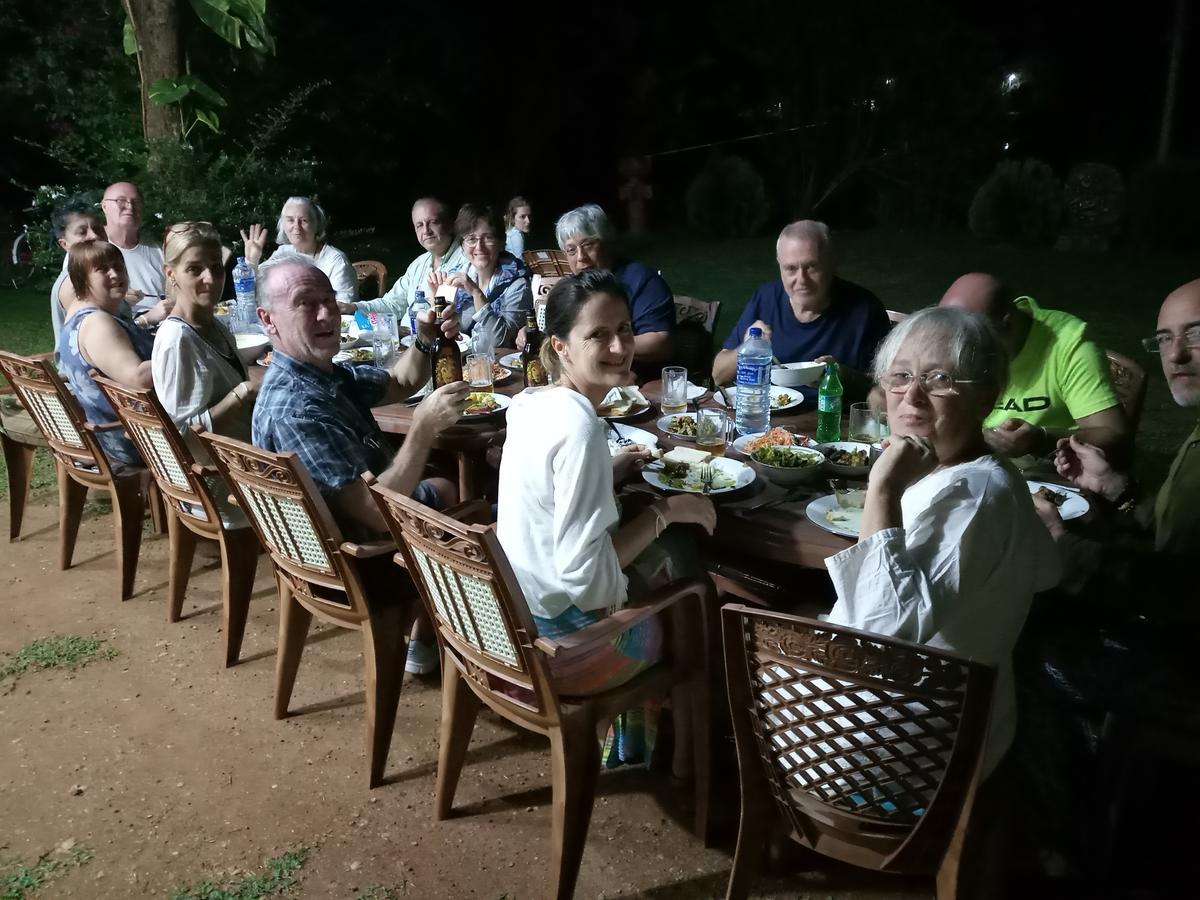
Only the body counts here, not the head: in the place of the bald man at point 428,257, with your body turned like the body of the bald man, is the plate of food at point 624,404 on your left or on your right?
on your left

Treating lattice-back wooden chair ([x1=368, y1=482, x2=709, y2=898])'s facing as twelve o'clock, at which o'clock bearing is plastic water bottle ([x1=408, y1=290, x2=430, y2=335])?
The plastic water bottle is roughly at 10 o'clock from the lattice-back wooden chair.

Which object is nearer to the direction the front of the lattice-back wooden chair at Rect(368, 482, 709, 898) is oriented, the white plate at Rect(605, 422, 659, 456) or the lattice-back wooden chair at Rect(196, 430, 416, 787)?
the white plate

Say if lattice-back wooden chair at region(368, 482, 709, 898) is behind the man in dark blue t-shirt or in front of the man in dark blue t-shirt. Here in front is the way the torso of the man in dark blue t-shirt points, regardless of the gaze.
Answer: in front

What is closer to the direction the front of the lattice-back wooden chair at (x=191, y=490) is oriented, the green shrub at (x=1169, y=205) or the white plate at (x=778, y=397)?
the green shrub

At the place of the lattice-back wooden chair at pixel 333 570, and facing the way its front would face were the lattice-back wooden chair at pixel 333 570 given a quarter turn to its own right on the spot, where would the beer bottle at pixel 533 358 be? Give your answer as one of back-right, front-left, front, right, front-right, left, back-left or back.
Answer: left

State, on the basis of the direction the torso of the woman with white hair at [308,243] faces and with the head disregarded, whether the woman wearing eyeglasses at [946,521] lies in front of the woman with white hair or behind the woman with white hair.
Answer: in front

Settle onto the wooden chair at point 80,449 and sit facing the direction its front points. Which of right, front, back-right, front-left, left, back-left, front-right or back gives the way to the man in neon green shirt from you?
right

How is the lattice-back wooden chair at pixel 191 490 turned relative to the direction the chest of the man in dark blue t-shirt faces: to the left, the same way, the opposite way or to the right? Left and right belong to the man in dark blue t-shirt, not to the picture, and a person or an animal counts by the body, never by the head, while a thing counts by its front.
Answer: the opposite way

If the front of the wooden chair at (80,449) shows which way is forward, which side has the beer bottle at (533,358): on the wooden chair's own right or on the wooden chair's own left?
on the wooden chair's own right

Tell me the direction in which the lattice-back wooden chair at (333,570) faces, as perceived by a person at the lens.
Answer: facing away from the viewer and to the right of the viewer

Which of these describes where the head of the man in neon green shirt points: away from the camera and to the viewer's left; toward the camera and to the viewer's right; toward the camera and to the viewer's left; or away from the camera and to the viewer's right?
toward the camera and to the viewer's left

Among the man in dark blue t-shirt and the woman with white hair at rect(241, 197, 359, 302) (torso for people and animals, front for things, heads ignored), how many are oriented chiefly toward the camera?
2

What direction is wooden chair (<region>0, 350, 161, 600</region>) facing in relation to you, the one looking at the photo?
facing away from the viewer and to the right of the viewer
